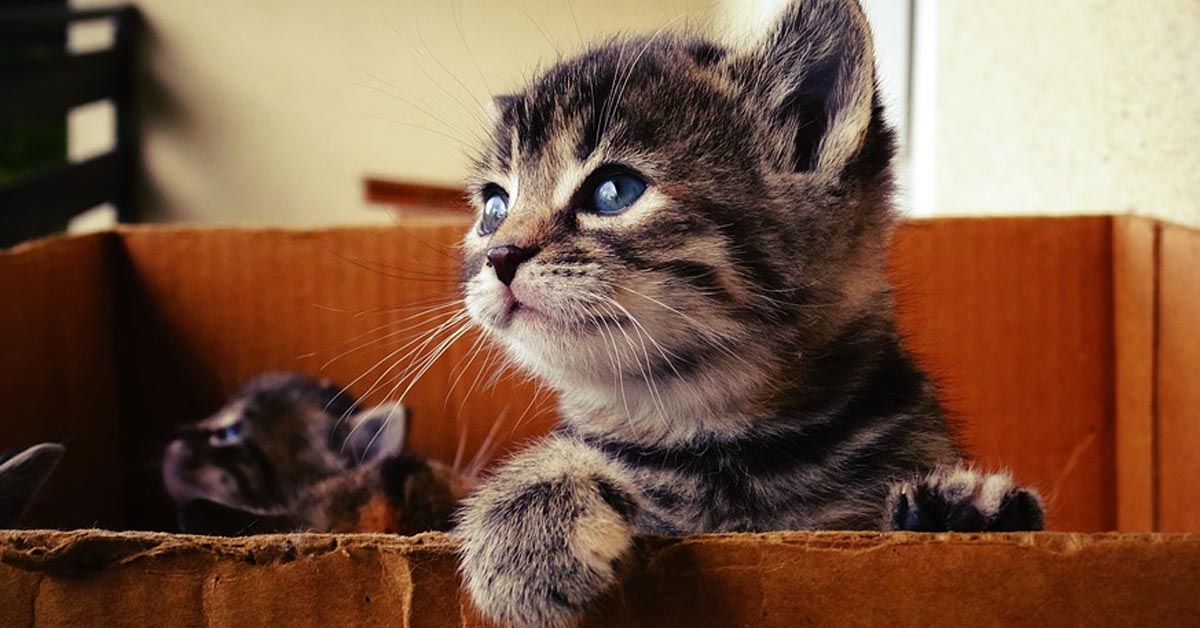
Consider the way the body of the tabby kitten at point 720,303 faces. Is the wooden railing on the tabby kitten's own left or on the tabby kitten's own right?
on the tabby kitten's own right

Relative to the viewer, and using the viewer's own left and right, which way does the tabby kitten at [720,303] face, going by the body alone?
facing the viewer and to the left of the viewer

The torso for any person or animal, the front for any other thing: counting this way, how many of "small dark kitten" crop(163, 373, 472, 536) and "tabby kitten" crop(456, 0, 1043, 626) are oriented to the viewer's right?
0

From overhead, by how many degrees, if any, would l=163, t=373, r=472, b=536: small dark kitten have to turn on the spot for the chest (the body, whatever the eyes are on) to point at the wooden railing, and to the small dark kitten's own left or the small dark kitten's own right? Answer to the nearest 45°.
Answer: approximately 90° to the small dark kitten's own right

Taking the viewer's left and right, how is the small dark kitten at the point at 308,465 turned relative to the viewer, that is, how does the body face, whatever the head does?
facing to the left of the viewer
